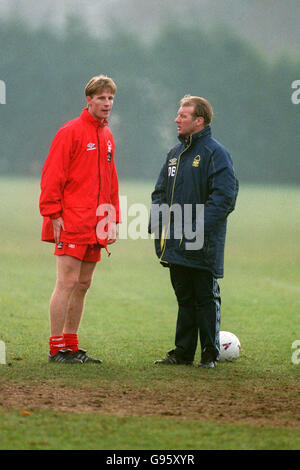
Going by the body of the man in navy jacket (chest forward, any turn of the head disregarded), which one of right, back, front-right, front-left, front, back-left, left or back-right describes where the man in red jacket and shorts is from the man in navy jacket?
front-right

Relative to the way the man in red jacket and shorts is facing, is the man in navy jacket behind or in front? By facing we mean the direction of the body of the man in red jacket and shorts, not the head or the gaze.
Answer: in front

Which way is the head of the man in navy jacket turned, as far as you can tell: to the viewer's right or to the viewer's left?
to the viewer's left

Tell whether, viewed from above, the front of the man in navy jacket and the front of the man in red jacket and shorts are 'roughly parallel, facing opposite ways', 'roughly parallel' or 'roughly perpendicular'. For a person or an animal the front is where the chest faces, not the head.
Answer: roughly perpendicular

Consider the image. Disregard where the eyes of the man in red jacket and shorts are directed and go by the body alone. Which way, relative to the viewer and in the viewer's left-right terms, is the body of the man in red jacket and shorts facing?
facing the viewer and to the right of the viewer

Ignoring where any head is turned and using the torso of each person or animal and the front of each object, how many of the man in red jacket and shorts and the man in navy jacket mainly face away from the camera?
0

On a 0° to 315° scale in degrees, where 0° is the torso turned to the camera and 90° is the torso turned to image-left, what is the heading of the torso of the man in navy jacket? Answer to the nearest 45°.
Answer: approximately 45°

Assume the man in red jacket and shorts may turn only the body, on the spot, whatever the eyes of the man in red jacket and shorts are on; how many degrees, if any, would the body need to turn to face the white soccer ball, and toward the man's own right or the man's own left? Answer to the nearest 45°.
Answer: approximately 45° to the man's own left
